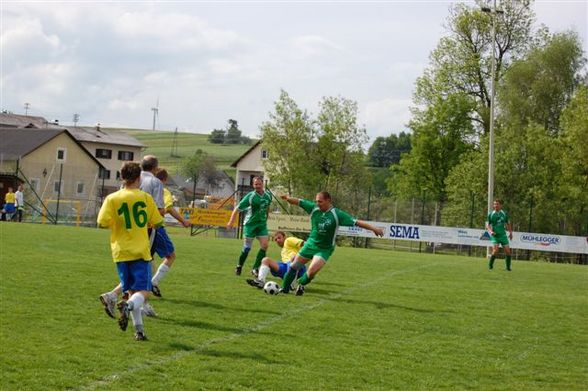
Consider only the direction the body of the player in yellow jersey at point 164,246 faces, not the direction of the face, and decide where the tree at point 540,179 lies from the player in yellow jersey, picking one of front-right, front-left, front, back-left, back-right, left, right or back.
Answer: front-left

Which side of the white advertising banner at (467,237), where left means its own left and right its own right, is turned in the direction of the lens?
front

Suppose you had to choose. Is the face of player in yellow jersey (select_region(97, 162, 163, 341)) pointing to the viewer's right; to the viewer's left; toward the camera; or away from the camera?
away from the camera

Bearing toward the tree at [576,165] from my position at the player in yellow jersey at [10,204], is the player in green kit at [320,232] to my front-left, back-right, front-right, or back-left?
front-right

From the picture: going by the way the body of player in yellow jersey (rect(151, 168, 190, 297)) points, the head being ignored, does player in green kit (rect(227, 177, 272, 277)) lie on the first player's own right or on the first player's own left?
on the first player's own left

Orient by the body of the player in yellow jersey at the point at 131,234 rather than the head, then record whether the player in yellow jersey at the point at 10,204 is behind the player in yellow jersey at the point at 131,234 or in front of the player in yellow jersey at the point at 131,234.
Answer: in front

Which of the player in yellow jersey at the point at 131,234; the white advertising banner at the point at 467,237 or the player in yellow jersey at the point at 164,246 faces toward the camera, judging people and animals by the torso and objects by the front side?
the white advertising banner

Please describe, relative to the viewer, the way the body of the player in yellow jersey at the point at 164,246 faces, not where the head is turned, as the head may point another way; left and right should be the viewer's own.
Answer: facing to the right of the viewer

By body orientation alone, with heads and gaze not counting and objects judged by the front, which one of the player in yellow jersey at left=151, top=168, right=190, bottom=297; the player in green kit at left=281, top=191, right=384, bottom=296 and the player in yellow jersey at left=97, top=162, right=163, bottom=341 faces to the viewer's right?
the player in yellow jersey at left=151, top=168, right=190, bottom=297

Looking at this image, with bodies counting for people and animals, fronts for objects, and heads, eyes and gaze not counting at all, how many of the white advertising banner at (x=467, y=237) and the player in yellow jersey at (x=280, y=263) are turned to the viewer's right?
0

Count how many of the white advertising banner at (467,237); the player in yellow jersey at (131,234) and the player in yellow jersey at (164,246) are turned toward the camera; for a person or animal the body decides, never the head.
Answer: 1

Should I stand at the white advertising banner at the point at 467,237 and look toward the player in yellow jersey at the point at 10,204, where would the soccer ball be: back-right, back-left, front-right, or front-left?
front-left

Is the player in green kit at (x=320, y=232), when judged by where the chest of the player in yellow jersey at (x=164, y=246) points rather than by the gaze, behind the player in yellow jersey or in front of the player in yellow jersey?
in front

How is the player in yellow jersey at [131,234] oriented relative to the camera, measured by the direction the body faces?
away from the camera

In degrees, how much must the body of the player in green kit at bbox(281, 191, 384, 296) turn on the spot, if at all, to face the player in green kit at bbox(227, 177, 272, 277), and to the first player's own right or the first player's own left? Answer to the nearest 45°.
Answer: approximately 90° to the first player's own right

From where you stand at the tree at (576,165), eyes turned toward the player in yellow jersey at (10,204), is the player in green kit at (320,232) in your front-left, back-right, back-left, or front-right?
front-left
